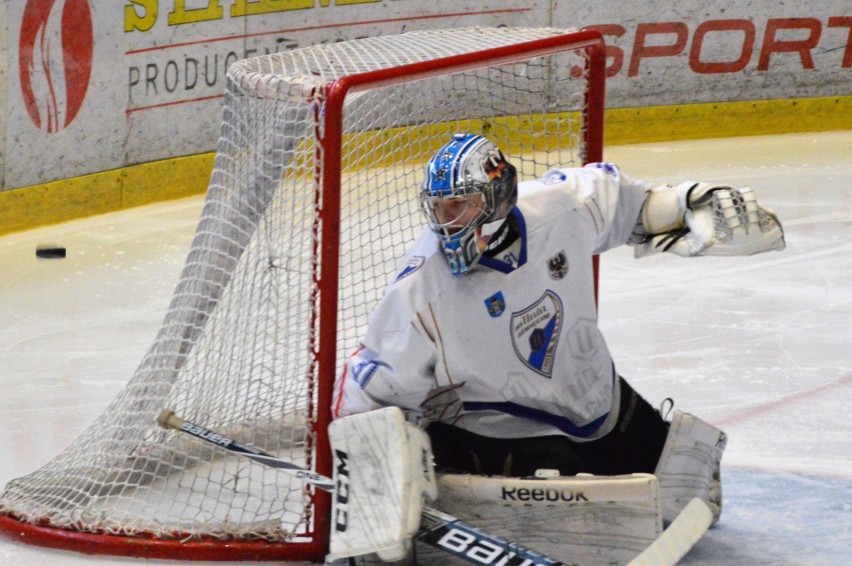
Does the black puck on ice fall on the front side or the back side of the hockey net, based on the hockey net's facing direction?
on the back side

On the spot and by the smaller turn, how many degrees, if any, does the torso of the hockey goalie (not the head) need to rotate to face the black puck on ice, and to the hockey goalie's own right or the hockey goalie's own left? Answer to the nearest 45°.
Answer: approximately 135° to the hockey goalie's own right

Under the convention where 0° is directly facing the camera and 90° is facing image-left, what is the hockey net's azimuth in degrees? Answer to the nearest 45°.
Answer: approximately 315°

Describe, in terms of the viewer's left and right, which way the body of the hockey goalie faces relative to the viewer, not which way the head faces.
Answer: facing the viewer
